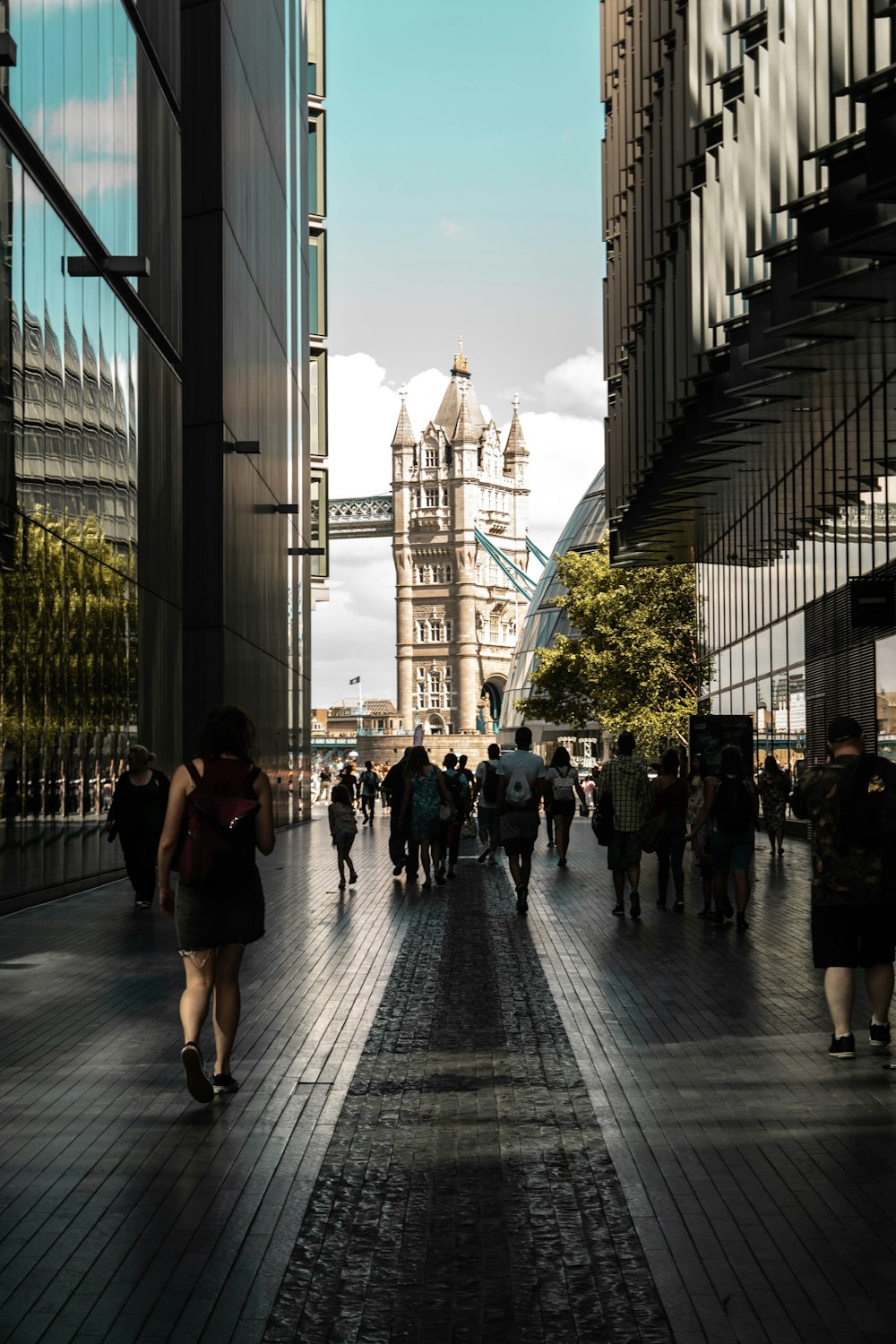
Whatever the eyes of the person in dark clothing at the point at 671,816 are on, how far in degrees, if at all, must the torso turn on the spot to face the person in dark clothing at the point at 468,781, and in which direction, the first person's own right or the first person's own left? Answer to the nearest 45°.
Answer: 0° — they already face them

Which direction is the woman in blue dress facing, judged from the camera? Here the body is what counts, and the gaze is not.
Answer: away from the camera

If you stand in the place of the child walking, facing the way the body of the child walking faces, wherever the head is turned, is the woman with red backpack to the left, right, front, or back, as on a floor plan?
back

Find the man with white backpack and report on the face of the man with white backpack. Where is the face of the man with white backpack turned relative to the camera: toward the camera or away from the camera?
away from the camera

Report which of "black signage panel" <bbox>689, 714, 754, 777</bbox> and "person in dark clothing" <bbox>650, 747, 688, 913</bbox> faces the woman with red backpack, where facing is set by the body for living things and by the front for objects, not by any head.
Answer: the black signage panel

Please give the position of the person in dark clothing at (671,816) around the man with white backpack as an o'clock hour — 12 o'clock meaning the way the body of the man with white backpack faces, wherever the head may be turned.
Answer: The person in dark clothing is roughly at 3 o'clock from the man with white backpack.

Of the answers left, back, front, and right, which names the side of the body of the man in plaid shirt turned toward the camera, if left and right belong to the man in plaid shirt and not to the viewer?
back

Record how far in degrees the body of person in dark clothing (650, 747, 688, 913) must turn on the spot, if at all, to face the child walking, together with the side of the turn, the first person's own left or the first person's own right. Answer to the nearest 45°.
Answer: approximately 45° to the first person's own left

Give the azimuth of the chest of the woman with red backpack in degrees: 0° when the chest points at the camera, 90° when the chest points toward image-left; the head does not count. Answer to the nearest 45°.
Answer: approximately 180°

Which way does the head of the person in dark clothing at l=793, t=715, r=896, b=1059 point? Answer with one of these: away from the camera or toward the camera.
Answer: away from the camera
